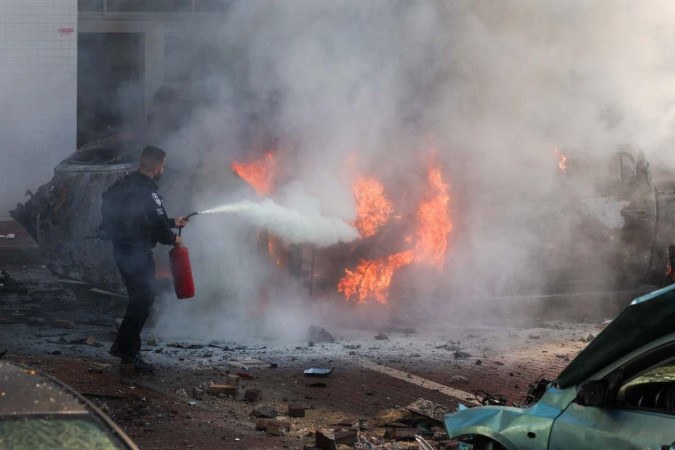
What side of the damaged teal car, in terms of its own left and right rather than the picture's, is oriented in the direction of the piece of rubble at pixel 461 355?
right

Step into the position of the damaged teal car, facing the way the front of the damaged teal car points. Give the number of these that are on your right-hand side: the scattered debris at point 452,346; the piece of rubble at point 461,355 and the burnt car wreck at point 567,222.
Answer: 3

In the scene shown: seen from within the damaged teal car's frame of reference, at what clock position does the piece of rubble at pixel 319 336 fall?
The piece of rubble is roughly at 2 o'clock from the damaged teal car.

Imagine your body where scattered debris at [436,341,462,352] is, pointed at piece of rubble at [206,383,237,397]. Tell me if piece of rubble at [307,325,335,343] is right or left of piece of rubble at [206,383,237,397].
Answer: right

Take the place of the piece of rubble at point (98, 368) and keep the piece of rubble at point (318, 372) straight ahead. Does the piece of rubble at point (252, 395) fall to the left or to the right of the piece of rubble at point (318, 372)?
right

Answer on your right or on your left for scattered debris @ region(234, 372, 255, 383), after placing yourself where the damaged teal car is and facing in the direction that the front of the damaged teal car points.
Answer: on your right

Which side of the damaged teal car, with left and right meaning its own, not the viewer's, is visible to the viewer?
left

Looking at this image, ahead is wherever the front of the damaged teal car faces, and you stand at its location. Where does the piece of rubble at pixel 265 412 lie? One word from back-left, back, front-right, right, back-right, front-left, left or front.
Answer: front-right

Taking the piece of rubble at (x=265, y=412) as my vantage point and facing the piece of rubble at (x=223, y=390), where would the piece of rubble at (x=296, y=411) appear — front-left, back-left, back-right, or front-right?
back-right

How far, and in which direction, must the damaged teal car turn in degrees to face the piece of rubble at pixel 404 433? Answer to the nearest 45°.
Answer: approximately 45° to its right
